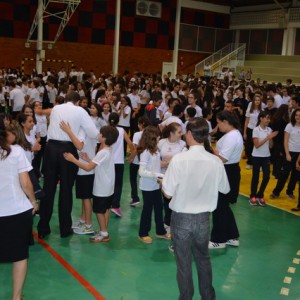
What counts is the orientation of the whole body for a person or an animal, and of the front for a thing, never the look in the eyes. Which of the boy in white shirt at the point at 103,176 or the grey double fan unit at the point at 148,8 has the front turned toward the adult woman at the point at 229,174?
the grey double fan unit

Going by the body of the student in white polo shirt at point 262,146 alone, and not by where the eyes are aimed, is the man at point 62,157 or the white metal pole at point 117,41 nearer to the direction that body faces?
the man

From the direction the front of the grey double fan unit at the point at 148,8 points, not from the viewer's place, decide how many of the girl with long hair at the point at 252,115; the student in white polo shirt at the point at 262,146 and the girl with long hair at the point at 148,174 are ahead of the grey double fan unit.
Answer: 3

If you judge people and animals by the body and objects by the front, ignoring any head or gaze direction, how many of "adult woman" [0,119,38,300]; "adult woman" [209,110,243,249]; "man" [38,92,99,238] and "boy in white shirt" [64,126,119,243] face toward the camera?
0

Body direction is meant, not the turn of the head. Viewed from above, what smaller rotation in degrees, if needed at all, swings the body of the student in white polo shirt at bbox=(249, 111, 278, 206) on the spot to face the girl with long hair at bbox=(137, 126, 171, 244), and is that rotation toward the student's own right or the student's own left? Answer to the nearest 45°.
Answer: approximately 90° to the student's own right

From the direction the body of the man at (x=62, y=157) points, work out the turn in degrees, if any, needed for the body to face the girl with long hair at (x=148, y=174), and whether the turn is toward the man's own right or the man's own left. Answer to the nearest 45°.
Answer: approximately 45° to the man's own right

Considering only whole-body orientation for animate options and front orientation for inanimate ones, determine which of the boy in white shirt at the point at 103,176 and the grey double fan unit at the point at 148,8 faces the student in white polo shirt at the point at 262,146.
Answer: the grey double fan unit

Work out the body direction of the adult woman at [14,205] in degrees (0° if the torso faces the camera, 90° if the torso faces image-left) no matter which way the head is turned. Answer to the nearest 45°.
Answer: approximately 180°

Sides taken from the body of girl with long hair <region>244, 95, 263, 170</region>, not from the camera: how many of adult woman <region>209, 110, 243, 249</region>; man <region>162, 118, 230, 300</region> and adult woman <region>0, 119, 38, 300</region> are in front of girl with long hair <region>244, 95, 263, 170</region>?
3

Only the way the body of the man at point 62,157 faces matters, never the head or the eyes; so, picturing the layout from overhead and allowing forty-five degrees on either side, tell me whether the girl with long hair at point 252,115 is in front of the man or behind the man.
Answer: in front

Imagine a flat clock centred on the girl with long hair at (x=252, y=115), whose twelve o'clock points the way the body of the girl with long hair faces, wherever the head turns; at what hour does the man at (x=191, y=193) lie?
The man is roughly at 12 o'clock from the girl with long hair.

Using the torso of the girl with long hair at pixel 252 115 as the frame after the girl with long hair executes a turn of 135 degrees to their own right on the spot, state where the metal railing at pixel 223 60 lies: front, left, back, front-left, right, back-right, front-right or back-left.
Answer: front-right

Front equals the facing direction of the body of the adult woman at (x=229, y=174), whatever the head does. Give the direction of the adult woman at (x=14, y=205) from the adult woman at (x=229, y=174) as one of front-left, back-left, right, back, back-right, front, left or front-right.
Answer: front-left

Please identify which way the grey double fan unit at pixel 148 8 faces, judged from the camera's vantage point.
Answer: facing the viewer

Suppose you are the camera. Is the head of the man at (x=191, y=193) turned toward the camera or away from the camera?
away from the camera

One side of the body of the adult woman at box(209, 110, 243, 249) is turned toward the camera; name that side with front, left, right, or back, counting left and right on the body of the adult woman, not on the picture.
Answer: left

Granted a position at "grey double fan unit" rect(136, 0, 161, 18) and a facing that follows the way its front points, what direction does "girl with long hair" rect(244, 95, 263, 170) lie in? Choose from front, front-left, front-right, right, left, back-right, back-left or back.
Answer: front
